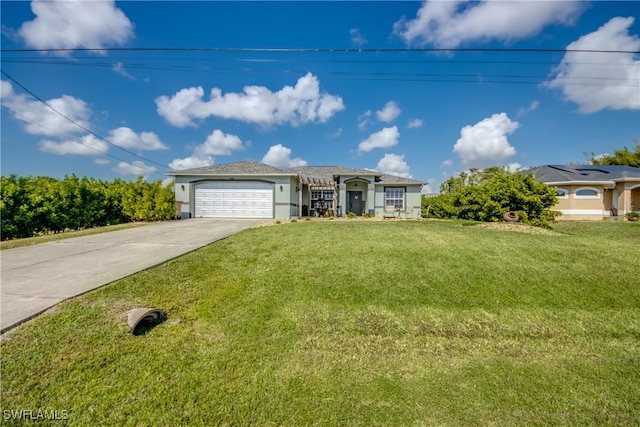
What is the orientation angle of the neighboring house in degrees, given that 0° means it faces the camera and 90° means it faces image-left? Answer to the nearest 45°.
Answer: approximately 0°

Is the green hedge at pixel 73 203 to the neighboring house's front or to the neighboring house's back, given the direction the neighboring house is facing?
to the front

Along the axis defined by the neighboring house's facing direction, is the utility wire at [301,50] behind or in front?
in front

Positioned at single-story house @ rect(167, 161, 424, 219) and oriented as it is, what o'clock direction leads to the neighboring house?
The neighboring house is roughly at 9 o'clock from the single-story house.

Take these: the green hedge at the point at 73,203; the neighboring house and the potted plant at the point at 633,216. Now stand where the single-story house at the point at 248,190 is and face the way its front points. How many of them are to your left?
2

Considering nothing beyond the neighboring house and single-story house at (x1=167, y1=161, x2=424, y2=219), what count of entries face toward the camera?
2

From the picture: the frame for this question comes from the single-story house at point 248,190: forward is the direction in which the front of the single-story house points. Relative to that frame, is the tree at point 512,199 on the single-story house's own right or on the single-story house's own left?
on the single-story house's own left
